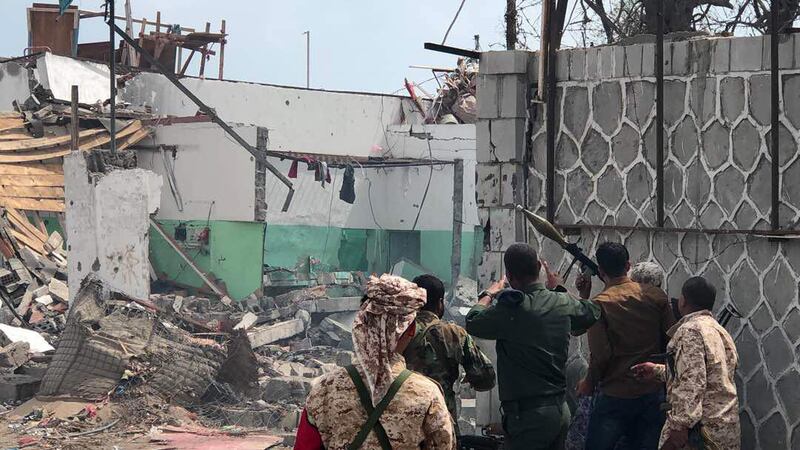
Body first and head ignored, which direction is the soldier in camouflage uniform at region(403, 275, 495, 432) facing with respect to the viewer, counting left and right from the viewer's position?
facing away from the viewer and to the right of the viewer

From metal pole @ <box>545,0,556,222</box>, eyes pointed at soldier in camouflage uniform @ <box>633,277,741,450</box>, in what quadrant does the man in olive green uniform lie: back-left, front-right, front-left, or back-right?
front-right

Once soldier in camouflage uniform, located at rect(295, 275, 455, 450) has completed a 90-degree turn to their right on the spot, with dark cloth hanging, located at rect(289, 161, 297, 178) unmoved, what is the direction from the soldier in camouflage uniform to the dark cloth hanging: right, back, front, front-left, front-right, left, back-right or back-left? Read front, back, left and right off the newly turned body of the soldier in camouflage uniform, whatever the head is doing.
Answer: left

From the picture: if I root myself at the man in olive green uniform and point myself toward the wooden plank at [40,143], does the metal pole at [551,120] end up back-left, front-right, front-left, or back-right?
front-right

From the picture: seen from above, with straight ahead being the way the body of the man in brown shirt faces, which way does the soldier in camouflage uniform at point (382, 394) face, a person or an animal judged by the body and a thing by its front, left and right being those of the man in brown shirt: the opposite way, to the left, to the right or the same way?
the same way

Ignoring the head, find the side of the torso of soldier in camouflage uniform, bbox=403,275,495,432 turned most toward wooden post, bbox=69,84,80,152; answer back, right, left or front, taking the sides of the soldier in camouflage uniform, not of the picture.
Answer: left

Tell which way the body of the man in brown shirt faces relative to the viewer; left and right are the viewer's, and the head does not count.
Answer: facing away from the viewer

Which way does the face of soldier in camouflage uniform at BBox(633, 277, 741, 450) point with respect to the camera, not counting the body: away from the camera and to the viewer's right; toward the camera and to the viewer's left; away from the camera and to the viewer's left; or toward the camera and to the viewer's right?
away from the camera and to the viewer's left

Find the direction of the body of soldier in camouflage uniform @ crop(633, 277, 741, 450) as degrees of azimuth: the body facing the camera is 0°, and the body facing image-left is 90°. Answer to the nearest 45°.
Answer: approximately 135°

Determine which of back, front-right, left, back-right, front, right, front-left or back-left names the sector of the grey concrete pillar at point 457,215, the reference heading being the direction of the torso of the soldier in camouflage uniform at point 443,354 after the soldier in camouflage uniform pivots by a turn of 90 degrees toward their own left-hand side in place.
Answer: front-right

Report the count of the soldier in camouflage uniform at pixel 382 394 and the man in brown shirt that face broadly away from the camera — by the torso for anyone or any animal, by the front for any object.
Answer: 2

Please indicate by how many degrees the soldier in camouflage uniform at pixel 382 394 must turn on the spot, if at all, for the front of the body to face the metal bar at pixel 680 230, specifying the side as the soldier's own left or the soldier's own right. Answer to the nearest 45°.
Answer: approximately 45° to the soldier's own right

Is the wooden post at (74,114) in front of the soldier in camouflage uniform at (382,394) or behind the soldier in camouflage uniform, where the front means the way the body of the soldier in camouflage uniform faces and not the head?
in front

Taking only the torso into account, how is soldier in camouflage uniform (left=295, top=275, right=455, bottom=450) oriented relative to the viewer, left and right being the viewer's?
facing away from the viewer
